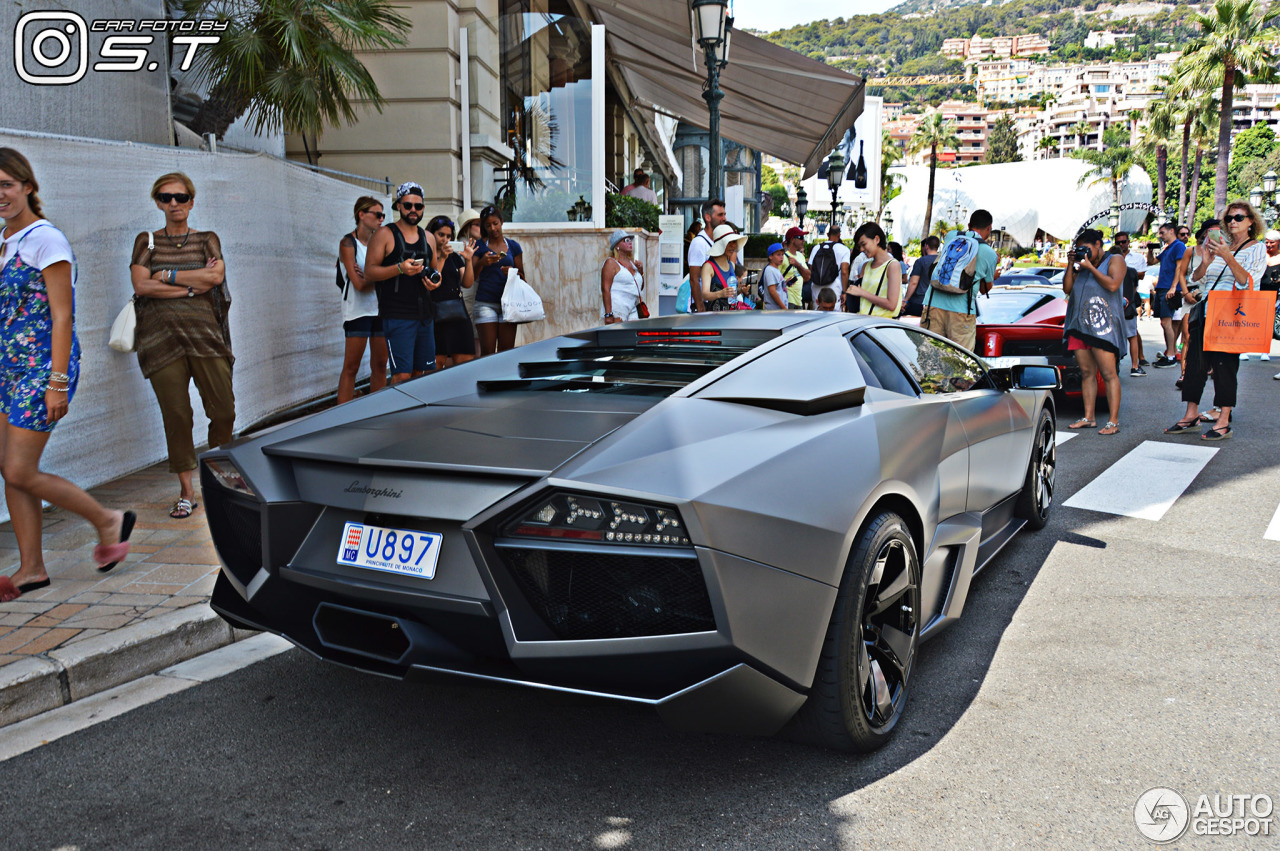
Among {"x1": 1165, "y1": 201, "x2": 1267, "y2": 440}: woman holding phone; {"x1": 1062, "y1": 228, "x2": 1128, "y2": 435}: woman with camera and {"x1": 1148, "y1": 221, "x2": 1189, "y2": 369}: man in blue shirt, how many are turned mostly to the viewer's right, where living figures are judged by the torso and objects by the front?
0

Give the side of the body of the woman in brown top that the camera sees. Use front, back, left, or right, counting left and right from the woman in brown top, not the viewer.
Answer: front

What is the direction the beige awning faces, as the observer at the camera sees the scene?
facing to the right of the viewer

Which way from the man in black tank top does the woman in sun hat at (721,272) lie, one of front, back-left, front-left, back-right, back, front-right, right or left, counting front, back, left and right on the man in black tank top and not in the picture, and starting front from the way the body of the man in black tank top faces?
left

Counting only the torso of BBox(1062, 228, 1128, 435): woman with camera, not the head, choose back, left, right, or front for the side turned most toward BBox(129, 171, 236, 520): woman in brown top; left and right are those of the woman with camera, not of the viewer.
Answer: front

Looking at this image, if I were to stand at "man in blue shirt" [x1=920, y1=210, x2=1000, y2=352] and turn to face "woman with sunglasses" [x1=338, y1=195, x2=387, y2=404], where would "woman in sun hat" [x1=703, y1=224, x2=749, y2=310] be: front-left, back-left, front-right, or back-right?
front-right

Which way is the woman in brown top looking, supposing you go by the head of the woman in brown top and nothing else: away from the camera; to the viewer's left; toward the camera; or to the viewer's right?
toward the camera

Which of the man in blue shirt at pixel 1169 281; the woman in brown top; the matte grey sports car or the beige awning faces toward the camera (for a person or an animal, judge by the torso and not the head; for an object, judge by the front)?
the woman in brown top

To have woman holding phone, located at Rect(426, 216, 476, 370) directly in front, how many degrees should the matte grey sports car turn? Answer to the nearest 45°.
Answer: approximately 45° to its left

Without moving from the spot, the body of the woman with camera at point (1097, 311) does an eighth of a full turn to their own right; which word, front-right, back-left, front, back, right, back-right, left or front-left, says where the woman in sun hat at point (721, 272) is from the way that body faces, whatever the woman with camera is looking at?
front
